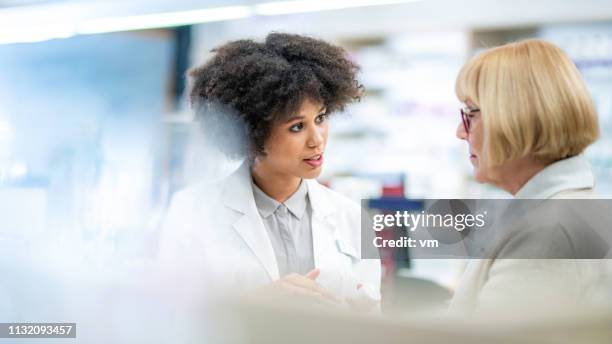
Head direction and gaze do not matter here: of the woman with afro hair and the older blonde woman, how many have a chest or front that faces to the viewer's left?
1

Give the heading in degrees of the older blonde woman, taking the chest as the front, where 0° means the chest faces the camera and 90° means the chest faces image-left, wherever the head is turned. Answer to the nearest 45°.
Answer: approximately 90°

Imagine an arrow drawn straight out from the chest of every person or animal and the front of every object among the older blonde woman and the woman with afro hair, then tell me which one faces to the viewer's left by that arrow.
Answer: the older blonde woman

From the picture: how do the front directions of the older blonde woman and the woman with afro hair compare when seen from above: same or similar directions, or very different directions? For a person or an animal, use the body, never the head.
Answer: very different directions

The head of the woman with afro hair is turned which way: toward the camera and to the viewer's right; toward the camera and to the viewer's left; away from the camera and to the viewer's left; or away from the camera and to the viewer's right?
toward the camera and to the viewer's right

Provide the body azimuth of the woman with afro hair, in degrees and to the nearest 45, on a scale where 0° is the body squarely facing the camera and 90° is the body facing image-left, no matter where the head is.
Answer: approximately 315°
